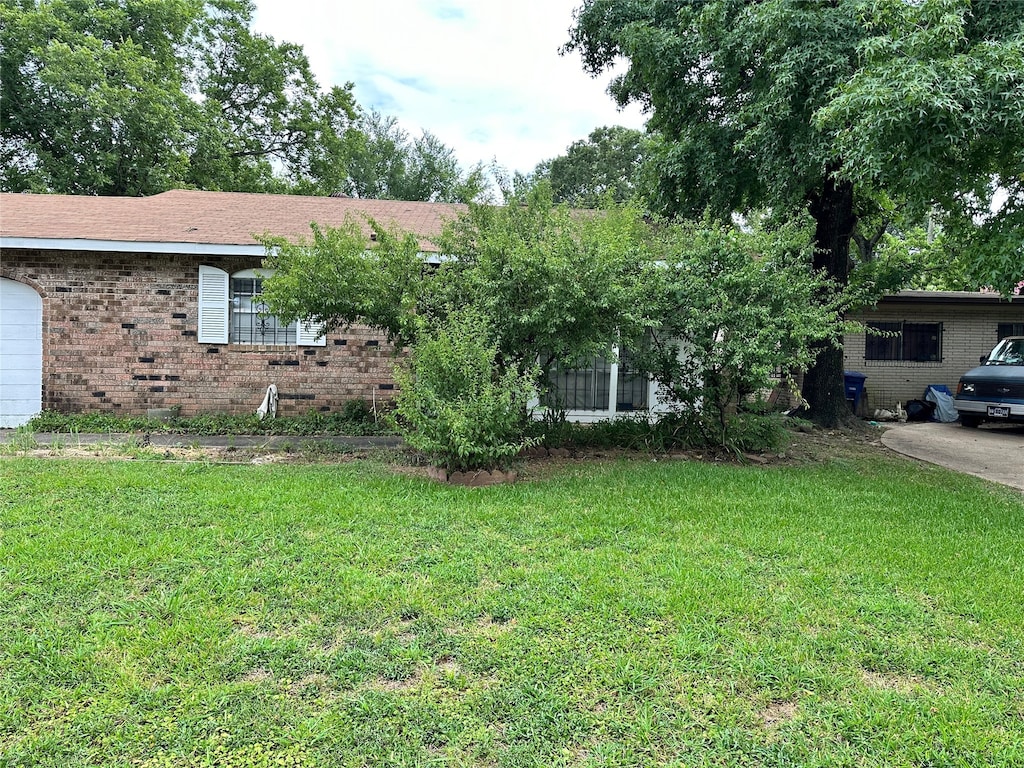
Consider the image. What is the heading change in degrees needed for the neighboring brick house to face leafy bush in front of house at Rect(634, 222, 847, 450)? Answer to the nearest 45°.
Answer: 0° — it already faces it

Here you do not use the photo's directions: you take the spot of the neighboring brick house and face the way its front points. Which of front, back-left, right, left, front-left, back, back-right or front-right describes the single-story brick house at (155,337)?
front-right

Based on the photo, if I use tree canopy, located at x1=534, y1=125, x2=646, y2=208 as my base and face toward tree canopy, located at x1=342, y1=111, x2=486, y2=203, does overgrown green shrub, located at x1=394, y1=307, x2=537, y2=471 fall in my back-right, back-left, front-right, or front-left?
front-left

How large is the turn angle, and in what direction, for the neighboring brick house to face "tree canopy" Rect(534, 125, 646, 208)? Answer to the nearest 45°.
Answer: approximately 135° to its right

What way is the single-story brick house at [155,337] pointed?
toward the camera

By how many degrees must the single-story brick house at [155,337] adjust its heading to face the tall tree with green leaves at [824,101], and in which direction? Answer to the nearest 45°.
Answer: approximately 45° to its left

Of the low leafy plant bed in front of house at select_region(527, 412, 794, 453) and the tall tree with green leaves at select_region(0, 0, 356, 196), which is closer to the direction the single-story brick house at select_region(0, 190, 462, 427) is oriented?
the low leafy plant bed in front of house

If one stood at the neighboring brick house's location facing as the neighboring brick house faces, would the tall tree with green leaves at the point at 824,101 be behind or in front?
in front

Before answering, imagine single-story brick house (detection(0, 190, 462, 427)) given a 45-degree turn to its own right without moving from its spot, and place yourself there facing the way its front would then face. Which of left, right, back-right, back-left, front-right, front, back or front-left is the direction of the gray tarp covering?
back-left

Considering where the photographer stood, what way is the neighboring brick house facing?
facing the viewer

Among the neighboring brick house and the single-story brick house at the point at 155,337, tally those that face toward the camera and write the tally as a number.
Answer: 2

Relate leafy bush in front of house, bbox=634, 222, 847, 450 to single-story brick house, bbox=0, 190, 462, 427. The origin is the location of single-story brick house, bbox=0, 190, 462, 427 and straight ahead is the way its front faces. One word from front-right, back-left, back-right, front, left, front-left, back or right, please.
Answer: front-left
